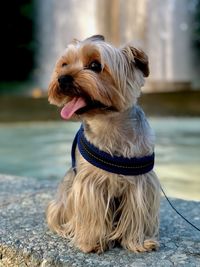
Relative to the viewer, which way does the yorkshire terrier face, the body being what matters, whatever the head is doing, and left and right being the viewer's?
facing the viewer and to the right of the viewer
